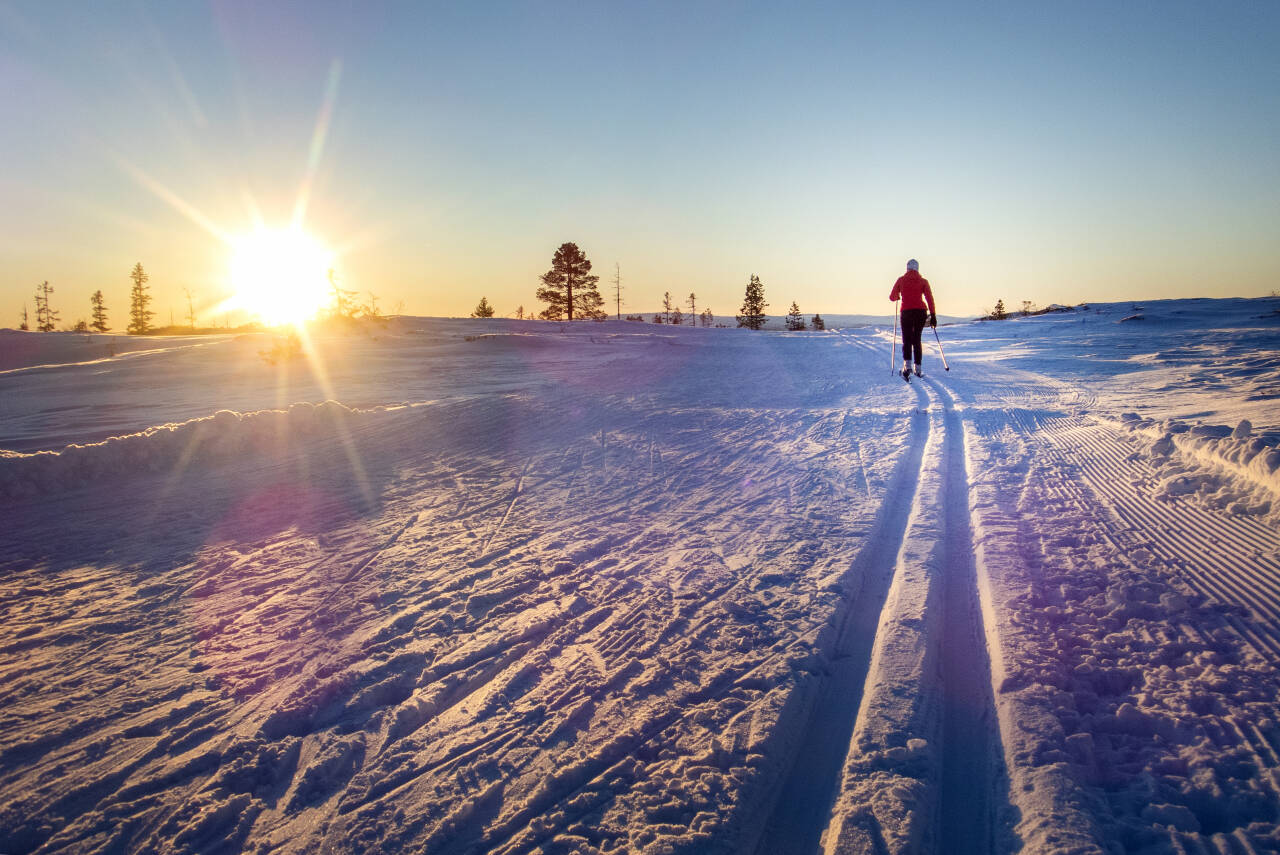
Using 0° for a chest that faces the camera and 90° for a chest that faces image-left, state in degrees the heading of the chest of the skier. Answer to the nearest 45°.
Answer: approximately 180°

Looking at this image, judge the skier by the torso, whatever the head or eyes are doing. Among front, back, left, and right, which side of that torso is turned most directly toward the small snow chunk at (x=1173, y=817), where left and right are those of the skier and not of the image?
back
